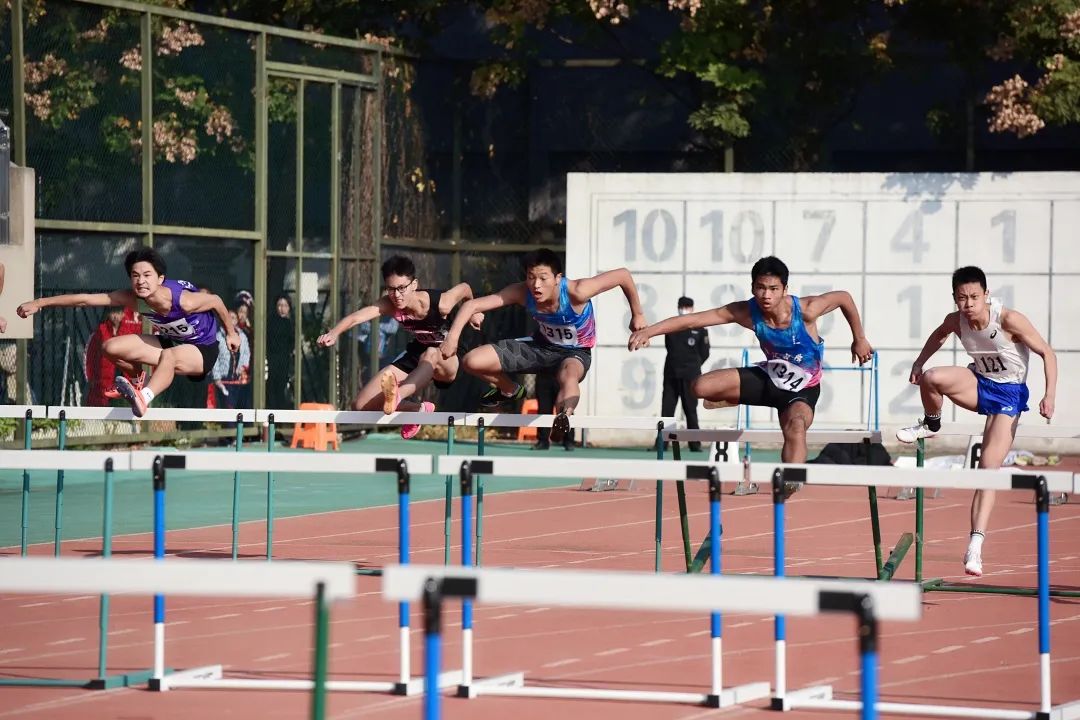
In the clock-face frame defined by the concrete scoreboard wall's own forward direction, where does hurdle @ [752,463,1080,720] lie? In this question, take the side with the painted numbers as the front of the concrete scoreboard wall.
The hurdle is roughly at 12 o'clock from the concrete scoreboard wall.

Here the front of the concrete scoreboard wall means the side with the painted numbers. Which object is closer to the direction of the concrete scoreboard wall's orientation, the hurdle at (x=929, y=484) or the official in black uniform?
the hurdle

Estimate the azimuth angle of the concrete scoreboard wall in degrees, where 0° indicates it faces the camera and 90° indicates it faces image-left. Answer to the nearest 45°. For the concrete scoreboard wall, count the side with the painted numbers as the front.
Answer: approximately 0°

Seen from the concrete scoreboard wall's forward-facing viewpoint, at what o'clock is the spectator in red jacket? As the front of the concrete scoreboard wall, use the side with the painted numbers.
The spectator in red jacket is roughly at 2 o'clock from the concrete scoreboard wall.

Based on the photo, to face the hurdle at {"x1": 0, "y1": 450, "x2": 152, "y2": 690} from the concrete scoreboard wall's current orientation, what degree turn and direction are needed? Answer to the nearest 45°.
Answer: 0° — it already faces it

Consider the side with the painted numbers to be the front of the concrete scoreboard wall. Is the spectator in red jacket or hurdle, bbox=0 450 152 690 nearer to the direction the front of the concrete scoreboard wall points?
the hurdle

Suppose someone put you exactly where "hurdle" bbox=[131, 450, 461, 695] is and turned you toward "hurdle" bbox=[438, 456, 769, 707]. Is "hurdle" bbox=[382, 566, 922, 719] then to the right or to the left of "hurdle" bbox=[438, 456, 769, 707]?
right

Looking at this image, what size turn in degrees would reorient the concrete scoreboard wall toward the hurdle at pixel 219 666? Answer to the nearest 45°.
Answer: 0° — it already faces it

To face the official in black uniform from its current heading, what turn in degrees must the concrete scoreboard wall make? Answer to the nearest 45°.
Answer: approximately 45° to its right
